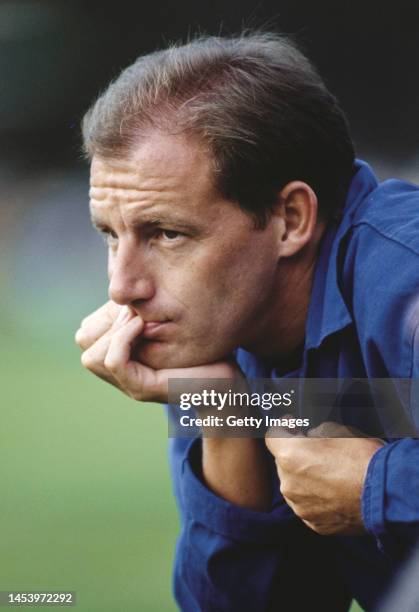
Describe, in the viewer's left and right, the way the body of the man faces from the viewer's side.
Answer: facing the viewer and to the left of the viewer

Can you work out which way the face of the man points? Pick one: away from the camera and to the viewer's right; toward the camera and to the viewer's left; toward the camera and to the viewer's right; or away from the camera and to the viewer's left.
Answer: toward the camera and to the viewer's left
